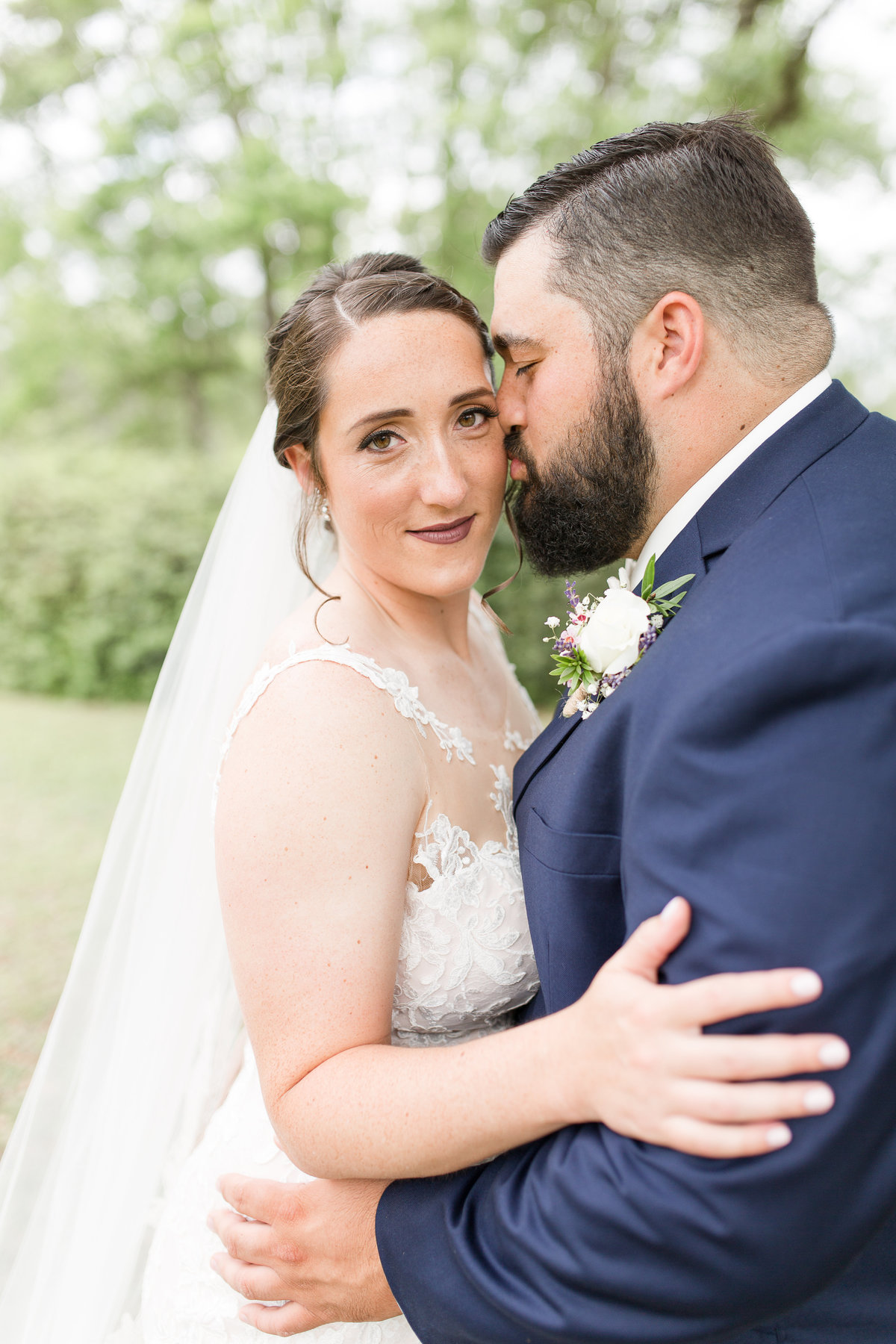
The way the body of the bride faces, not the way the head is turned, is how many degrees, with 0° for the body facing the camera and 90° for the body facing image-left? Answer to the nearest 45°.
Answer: approximately 315°

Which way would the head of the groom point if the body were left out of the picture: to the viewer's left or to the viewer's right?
to the viewer's left

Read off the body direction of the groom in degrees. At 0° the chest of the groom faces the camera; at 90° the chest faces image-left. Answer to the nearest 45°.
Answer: approximately 90°
